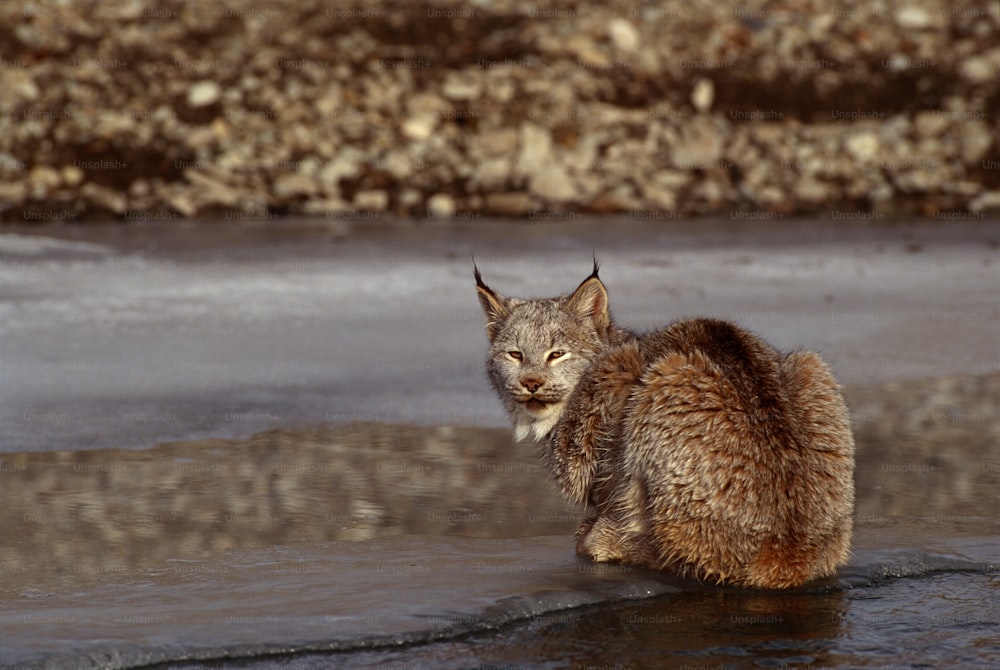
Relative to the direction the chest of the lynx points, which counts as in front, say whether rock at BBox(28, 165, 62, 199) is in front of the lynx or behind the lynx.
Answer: in front

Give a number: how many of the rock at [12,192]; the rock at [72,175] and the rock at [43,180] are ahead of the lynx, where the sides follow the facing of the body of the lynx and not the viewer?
3

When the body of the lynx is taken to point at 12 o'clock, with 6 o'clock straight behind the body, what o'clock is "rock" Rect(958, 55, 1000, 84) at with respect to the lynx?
The rock is roughly at 2 o'clock from the lynx.

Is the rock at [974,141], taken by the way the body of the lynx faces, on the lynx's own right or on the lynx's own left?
on the lynx's own right

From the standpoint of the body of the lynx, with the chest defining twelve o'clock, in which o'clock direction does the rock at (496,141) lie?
The rock is roughly at 1 o'clock from the lynx.

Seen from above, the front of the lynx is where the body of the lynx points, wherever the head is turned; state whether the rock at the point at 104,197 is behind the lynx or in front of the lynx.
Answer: in front

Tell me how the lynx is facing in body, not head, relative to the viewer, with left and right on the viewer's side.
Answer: facing away from the viewer and to the left of the viewer

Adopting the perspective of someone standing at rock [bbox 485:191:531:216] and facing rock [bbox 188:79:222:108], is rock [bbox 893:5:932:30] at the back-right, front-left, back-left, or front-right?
back-right

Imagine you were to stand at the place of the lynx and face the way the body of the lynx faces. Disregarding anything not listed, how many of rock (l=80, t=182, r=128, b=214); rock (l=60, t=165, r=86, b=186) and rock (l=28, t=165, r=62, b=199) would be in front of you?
3

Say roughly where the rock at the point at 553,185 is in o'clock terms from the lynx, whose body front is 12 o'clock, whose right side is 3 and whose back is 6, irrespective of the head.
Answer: The rock is roughly at 1 o'clock from the lynx.

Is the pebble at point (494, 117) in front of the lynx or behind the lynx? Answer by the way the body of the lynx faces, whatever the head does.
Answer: in front

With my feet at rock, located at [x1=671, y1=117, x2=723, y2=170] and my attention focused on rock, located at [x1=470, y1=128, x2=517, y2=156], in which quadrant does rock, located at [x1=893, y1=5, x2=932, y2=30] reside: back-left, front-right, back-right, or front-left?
back-right

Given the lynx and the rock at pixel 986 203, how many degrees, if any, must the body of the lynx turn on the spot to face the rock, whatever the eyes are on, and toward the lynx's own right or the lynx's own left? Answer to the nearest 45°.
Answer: approximately 45° to the lynx's own right

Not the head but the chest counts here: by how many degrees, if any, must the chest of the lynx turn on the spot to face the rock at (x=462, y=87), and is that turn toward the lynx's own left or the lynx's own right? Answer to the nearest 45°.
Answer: approximately 45° to the lynx's own right

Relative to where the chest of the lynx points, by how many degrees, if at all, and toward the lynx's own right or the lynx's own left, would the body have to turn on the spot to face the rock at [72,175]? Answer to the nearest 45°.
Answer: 0° — it already faces it
